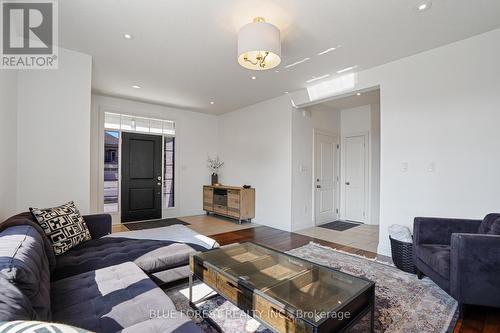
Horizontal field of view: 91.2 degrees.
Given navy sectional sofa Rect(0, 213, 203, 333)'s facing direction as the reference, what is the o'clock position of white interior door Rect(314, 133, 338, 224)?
The white interior door is roughly at 11 o'clock from the navy sectional sofa.

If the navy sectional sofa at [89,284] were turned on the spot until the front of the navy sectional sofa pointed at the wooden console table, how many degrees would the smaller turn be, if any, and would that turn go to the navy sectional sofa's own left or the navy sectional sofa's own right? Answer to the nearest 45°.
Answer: approximately 45° to the navy sectional sofa's own left

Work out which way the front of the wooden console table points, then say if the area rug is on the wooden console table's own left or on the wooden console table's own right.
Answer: on the wooden console table's own left

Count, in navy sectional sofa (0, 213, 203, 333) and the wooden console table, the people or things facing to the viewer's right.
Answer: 1

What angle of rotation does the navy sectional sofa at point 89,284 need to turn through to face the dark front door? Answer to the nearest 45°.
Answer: approximately 90° to its left

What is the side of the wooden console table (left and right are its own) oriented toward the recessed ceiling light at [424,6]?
left

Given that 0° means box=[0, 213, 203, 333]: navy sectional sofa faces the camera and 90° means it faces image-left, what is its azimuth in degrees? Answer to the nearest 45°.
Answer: approximately 270°

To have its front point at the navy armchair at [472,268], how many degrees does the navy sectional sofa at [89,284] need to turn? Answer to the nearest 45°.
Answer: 0° — it already faces it

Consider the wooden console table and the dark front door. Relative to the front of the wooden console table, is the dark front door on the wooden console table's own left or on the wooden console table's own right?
on the wooden console table's own right

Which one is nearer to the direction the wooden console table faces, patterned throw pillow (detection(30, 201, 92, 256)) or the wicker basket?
the patterned throw pillow
